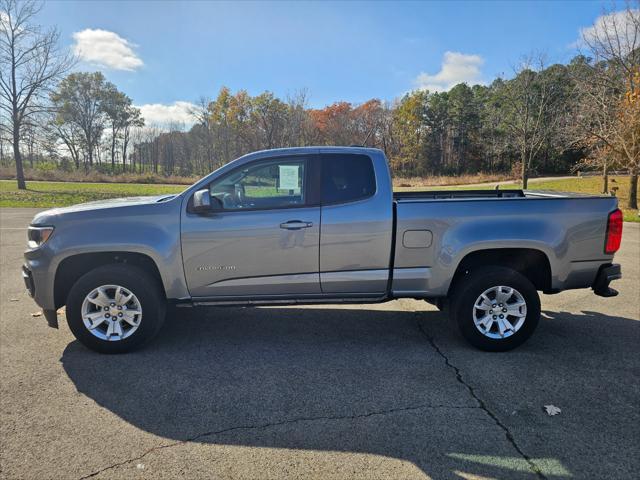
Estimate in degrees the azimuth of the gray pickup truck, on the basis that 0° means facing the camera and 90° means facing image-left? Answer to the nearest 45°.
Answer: approximately 90°

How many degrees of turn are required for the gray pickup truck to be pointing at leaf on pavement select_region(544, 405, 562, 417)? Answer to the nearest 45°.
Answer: approximately 135° to its left

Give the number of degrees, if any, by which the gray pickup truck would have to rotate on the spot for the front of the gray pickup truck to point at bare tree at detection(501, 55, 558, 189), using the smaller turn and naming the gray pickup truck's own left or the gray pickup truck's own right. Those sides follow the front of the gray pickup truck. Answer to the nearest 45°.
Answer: approximately 135° to the gray pickup truck's own right
